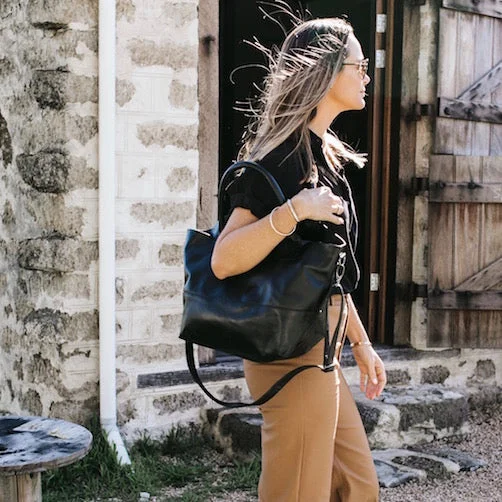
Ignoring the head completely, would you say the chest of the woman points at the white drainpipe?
no

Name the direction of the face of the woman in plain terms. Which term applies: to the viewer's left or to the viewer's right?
to the viewer's right

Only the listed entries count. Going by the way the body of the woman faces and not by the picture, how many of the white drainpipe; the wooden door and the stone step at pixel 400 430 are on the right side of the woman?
0

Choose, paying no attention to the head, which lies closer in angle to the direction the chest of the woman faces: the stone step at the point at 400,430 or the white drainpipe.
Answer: the stone step

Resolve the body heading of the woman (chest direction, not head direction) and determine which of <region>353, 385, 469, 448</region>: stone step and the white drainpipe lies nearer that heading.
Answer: the stone step

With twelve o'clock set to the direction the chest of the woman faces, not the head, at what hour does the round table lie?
The round table is roughly at 7 o'clock from the woman.

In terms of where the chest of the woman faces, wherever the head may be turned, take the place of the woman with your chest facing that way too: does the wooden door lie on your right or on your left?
on your left

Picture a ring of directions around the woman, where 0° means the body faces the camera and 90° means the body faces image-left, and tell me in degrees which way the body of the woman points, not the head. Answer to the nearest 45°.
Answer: approximately 270°

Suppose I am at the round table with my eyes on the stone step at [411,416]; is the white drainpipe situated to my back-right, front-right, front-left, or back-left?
front-left

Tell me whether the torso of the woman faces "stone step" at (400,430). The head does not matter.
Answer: no

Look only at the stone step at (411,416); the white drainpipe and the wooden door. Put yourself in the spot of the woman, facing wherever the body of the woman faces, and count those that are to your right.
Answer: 0

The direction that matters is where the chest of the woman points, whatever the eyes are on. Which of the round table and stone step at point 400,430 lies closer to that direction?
the stone step

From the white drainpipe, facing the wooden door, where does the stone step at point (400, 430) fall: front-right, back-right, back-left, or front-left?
front-right
